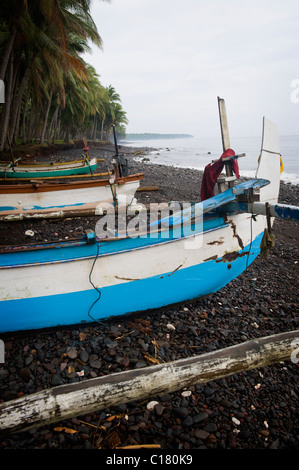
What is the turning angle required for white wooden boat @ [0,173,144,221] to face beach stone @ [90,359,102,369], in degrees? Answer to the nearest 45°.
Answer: approximately 90° to its right

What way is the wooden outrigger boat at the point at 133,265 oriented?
to the viewer's right

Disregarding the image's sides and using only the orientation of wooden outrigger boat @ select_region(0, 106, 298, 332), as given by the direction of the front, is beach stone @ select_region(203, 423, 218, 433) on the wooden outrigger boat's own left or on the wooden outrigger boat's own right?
on the wooden outrigger boat's own right

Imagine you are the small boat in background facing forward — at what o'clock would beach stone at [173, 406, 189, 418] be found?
The beach stone is roughly at 3 o'clock from the small boat in background.

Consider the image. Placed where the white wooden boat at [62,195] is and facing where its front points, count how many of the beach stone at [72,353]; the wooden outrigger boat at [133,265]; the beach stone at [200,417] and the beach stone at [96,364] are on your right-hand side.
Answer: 4

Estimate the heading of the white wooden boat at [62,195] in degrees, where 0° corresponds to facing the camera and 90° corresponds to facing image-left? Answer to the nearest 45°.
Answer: approximately 270°

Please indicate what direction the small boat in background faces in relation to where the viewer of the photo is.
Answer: facing to the right of the viewer

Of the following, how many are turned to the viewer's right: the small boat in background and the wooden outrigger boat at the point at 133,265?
2

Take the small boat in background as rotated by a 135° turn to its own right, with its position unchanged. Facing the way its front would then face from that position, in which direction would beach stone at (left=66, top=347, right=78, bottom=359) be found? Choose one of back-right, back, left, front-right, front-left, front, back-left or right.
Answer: front-left

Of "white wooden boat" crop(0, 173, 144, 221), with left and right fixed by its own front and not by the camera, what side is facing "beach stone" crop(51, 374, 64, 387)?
right
